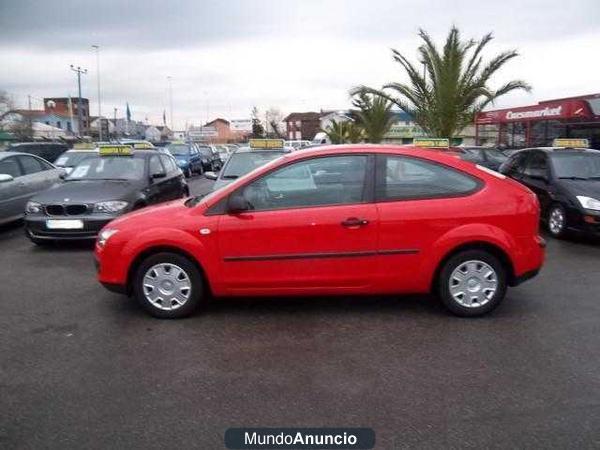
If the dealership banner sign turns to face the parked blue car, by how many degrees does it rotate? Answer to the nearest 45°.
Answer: approximately 45° to its right

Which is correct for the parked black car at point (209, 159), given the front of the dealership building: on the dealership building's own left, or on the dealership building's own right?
on the dealership building's own right

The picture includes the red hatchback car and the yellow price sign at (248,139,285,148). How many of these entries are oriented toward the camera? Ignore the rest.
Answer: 1

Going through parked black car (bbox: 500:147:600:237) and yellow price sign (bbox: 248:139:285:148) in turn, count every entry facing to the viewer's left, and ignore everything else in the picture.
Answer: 0

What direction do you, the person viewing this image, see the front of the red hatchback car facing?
facing to the left of the viewer

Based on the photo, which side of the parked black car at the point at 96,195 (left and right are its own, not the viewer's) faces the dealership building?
back

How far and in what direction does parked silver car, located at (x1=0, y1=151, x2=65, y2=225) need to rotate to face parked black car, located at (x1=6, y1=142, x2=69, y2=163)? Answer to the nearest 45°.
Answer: approximately 135° to its right

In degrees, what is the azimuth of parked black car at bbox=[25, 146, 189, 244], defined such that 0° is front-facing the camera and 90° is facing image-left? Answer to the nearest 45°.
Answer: approximately 45°

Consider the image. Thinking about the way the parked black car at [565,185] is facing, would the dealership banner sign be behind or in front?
behind

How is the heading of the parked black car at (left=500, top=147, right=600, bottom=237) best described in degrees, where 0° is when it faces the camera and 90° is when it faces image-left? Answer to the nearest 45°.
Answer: approximately 315°

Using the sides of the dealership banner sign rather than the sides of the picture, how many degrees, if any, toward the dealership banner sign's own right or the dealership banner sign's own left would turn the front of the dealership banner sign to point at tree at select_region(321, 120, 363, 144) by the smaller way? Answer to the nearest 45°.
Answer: approximately 90° to the dealership banner sign's own right

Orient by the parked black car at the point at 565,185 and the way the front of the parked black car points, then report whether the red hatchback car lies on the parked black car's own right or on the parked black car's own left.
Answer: on the parked black car's own right

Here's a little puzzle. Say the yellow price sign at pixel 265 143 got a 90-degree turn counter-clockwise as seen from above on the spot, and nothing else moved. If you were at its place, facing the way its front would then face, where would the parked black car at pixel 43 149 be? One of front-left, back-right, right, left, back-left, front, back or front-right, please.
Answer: back-left
